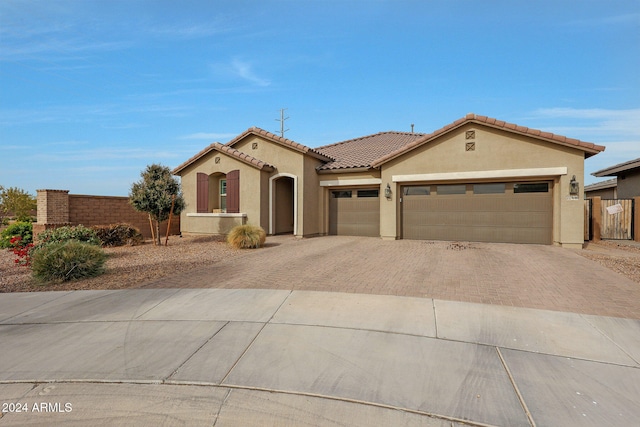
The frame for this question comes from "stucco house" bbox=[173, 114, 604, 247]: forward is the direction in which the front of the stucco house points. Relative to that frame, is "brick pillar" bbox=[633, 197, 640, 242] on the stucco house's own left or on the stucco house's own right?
on the stucco house's own left

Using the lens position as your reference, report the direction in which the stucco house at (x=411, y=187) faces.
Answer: facing the viewer

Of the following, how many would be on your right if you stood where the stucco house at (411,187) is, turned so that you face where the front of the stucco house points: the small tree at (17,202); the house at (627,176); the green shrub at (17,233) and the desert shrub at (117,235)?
3

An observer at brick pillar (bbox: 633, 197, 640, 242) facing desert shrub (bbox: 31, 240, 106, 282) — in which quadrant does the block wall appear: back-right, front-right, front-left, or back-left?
front-right

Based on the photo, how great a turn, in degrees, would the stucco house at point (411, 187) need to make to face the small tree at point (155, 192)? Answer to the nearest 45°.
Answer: approximately 90° to its right

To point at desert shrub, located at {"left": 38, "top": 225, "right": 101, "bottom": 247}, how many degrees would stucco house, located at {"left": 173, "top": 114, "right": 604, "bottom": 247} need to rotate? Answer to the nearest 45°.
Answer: approximately 45° to its right

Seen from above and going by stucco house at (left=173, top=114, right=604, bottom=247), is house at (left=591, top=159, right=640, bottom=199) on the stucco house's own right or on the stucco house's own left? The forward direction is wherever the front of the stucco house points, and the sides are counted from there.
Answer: on the stucco house's own left

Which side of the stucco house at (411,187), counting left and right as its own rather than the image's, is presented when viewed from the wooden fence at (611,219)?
left

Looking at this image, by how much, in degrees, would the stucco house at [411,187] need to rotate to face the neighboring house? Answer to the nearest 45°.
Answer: approximately 135° to its left

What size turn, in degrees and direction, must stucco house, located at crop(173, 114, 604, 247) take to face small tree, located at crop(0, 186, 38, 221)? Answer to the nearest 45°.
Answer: approximately 90° to its right

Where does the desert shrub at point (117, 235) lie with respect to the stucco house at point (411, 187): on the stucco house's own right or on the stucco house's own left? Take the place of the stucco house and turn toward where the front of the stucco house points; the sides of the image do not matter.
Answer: on the stucco house's own right

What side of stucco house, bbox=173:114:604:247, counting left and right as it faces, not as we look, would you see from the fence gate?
left

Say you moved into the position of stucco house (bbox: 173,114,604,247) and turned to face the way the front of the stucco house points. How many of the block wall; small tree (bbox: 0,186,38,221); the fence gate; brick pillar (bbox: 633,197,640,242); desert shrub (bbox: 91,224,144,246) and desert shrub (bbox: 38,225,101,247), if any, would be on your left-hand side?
2

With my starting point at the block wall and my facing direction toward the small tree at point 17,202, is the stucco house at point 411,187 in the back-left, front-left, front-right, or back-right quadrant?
back-right
